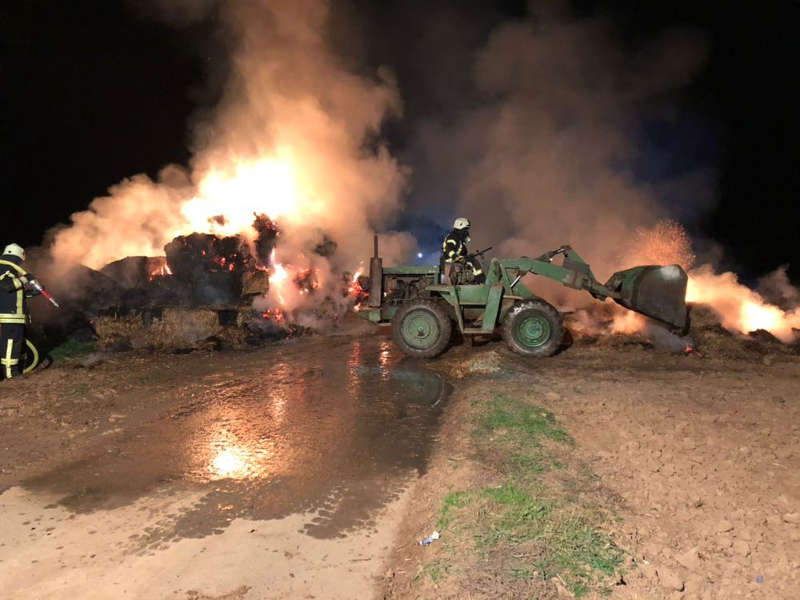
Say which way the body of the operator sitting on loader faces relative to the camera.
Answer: to the viewer's right

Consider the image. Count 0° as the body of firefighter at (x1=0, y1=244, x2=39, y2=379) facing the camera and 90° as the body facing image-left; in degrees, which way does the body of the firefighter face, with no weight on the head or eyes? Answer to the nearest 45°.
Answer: approximately 225°

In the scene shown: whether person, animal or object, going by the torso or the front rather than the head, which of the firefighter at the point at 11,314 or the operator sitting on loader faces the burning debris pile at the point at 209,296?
the firefighter

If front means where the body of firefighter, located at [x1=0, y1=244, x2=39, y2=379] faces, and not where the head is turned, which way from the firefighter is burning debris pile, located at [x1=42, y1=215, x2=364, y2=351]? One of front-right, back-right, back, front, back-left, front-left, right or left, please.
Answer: front

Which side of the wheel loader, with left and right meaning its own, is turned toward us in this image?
right

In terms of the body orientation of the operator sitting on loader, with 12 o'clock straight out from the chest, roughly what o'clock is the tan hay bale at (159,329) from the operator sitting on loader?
The tan hay bale is roughly at 6 o'clock from the operator sitting on loader.

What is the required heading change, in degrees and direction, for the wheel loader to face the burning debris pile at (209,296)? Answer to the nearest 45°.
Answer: approximately 180°

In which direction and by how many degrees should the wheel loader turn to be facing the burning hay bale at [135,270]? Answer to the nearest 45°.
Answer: approximately 180°

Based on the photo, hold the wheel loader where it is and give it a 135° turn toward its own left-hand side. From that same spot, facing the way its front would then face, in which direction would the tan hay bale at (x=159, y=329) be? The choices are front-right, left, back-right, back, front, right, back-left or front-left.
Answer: front-left
